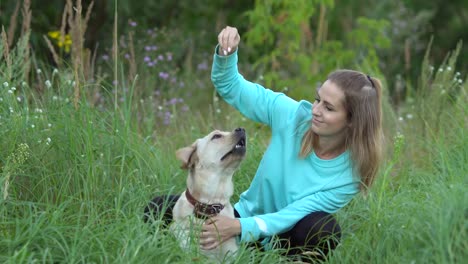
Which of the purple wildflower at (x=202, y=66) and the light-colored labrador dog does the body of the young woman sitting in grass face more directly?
the light-colored labrador dog

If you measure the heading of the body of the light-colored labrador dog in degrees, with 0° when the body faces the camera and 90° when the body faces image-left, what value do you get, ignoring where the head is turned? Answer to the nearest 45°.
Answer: approximately 315°

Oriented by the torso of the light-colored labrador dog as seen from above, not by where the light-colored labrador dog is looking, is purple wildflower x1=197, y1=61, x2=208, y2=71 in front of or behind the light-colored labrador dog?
behind

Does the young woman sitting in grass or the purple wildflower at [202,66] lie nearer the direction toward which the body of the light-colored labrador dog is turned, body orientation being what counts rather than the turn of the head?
the young woman sitting in grass

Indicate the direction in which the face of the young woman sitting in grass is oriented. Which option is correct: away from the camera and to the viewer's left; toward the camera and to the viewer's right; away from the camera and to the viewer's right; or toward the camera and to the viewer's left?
toward the camera and to the viewer's left

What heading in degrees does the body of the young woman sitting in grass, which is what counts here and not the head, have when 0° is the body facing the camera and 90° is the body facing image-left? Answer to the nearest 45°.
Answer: approximately 45°

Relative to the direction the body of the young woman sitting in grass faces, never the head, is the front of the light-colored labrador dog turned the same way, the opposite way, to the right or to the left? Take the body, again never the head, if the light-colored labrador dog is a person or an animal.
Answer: to the left

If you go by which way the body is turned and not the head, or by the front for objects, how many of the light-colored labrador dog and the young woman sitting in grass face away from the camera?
0

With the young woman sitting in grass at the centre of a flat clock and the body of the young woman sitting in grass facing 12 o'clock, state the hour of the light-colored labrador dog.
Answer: The light-colored labrador dog is roughly at 1 o'clock from the young woman sitting in grass.
